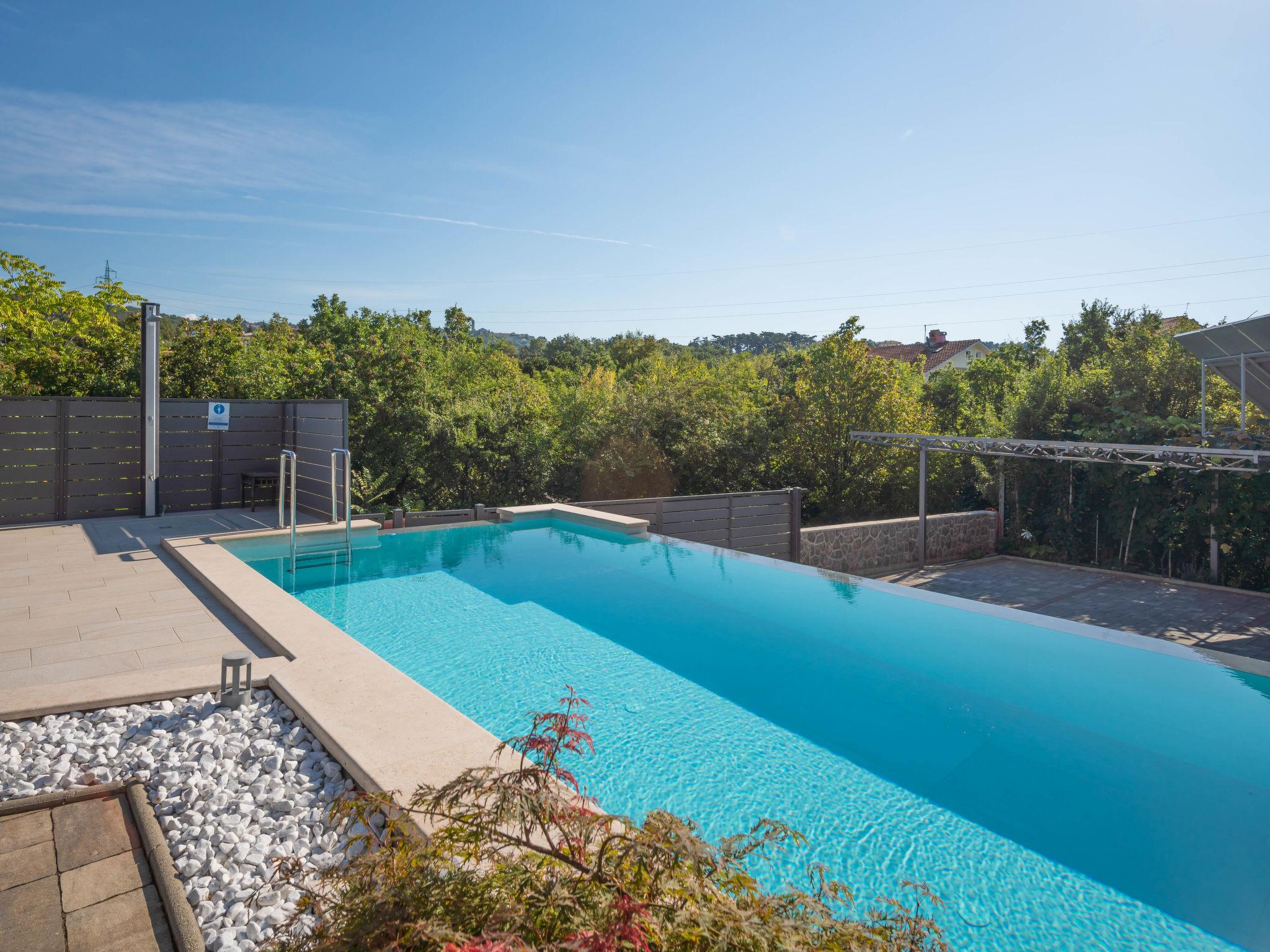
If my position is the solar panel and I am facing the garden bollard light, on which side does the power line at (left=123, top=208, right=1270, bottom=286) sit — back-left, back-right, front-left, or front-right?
back-right

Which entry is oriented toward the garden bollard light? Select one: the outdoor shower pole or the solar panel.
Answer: the outdoor shower pole

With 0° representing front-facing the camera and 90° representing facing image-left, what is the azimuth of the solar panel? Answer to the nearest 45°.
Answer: approximately 225°

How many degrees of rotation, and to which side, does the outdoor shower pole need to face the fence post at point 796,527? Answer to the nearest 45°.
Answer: approximately 90° to its left

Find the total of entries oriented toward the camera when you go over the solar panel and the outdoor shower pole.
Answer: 1

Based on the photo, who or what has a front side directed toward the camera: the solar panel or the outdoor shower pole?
the outdoor shower pole

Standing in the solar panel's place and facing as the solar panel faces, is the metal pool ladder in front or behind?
behind

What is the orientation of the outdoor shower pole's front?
toward the camera

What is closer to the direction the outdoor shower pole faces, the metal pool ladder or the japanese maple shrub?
the japanese maple shrub

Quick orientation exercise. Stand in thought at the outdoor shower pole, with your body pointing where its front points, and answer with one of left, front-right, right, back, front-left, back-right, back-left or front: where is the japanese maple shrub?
front
